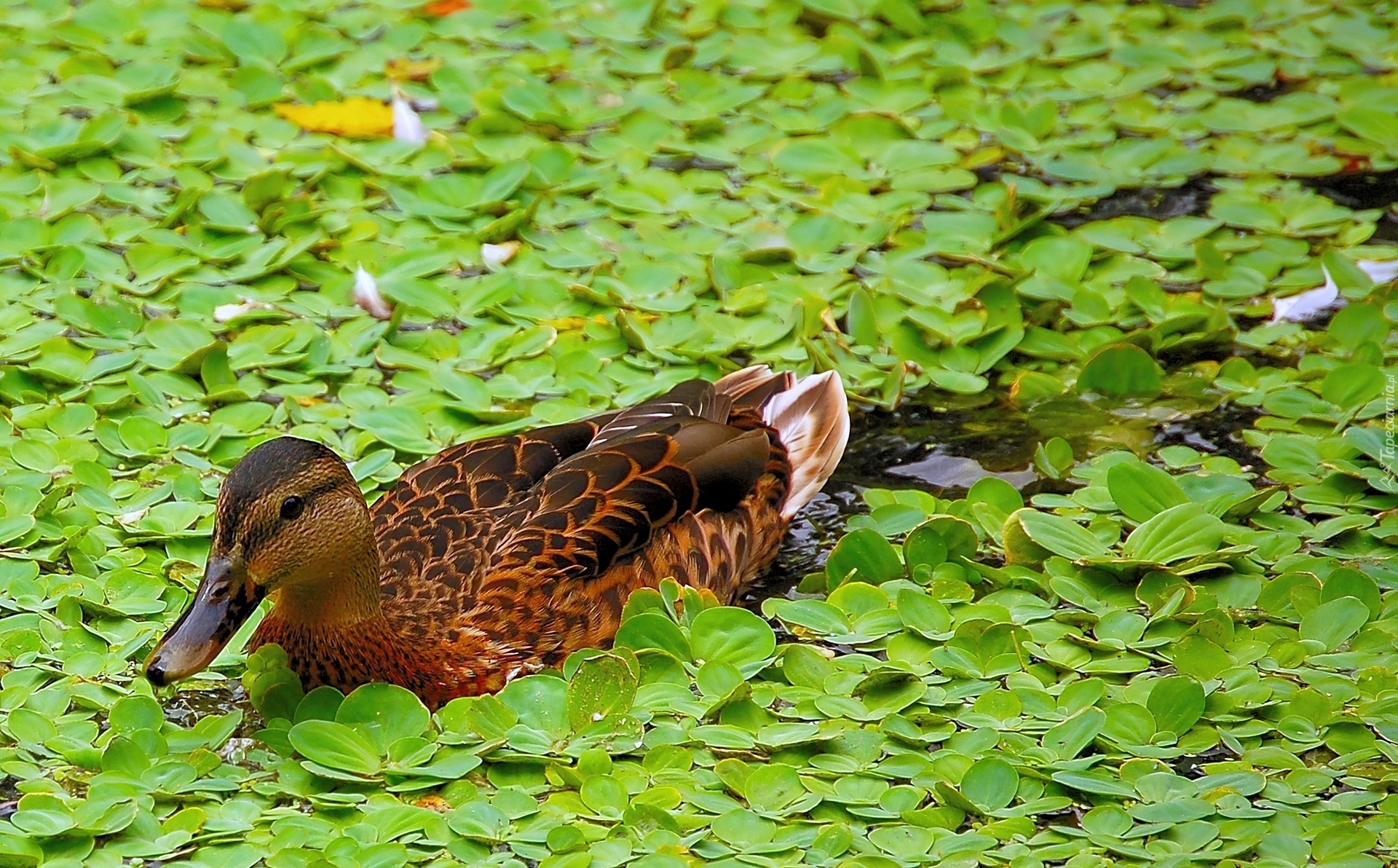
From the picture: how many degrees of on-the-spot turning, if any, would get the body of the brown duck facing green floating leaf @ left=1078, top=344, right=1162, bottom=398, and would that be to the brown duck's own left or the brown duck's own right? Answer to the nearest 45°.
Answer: approximately 180°

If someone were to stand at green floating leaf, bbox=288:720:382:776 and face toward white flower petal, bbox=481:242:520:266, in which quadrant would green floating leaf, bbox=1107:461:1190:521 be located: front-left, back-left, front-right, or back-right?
front-right

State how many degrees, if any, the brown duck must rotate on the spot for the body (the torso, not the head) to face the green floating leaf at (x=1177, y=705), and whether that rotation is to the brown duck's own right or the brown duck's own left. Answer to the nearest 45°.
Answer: approximately 90° to the brown duck's own left

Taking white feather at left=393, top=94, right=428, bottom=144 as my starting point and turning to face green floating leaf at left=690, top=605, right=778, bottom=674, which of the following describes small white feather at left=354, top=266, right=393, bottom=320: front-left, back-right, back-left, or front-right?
front-right

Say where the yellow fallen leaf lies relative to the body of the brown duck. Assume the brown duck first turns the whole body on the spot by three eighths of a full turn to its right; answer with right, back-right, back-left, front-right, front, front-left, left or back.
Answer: front

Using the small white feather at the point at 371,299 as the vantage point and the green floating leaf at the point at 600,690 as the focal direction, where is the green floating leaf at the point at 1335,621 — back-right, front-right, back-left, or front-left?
front-left

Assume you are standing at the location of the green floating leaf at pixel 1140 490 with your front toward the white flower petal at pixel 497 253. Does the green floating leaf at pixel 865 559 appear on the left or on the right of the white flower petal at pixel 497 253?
left

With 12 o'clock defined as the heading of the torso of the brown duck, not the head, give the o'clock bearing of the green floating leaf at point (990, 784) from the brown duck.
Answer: The green floating leaf is roughly at 9 o'clock from the brown duck.

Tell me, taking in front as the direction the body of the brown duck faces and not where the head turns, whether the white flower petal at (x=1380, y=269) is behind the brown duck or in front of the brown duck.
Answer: behind

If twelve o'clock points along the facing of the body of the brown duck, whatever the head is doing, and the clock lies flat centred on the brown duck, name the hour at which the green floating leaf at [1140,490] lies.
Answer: The green floating leaf is roughly at 7 o'clock from the brown duck.

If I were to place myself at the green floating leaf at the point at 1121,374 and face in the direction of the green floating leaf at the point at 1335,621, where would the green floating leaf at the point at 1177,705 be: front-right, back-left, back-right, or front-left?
front-right

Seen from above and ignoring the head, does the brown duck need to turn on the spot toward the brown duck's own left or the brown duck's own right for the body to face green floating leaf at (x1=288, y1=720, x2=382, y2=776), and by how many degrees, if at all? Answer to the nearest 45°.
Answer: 0° — it already faces it

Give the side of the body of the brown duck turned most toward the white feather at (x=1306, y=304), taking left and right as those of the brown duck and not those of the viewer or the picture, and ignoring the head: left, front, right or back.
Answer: back

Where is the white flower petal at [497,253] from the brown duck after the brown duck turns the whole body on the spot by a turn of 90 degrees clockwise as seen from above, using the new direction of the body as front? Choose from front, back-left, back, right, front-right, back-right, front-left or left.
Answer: front-right
